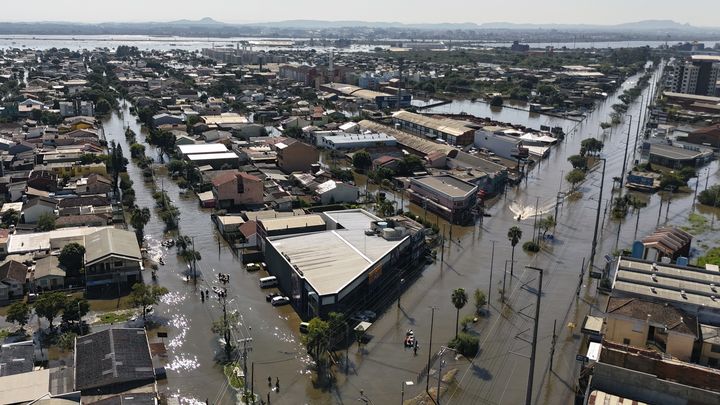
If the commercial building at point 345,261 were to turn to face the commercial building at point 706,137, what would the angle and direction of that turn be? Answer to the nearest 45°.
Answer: approximately 90° to its left

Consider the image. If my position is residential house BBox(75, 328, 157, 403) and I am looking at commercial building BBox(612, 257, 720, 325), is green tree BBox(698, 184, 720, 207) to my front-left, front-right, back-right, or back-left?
front-left

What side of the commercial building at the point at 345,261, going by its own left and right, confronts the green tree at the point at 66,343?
right

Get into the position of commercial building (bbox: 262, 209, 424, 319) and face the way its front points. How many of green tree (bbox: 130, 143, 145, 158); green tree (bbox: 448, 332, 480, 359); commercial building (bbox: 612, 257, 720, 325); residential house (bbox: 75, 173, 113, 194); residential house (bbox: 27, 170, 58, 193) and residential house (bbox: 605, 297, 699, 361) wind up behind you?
3

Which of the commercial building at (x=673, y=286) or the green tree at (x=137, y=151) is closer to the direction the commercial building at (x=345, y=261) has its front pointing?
the commercial building

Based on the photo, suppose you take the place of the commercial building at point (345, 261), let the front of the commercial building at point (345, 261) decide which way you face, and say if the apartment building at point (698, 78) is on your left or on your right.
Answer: on your left

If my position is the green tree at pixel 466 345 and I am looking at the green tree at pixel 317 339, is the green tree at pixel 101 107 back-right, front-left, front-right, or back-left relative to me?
front-right
